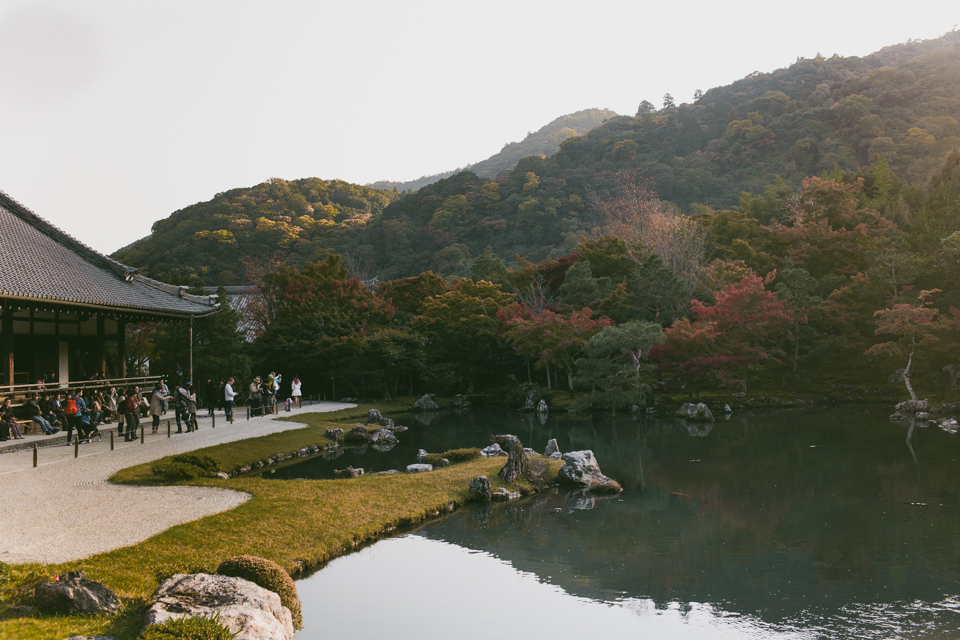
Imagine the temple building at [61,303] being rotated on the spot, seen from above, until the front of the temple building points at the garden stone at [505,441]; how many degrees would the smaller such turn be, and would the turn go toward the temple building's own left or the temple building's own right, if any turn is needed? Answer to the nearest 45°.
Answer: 0° — it already faces it

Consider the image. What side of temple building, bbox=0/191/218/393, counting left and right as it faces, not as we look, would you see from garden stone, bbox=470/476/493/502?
front

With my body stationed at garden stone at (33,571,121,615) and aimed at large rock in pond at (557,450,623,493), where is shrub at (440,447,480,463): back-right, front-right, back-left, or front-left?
front-left

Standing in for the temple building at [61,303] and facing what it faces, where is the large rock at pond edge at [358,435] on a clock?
The large rock at pond edge is roughly at 11 o'clock from the temple building.

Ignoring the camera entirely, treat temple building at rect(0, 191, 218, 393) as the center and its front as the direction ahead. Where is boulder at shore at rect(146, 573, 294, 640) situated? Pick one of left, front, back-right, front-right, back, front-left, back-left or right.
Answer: front-right

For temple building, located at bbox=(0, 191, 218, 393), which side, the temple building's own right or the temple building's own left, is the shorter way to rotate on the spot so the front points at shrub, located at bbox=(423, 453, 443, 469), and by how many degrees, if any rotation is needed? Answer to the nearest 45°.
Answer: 0° — it already faces it

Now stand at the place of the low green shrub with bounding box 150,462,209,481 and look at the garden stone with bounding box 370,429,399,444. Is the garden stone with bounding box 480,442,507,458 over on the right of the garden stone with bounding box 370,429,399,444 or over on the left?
right

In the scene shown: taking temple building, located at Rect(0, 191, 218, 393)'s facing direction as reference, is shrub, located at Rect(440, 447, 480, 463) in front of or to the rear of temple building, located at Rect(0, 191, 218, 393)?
in front

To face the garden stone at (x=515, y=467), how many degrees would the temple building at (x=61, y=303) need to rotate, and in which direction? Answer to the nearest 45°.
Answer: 0° — it already faces it

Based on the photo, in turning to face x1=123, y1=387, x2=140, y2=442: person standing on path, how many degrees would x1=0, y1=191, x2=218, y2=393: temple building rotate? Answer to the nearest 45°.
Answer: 0° — it already faces them

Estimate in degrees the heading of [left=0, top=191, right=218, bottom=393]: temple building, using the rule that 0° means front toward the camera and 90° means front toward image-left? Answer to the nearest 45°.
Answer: approximately 315°

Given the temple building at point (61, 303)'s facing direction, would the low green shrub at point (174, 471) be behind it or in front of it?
in front

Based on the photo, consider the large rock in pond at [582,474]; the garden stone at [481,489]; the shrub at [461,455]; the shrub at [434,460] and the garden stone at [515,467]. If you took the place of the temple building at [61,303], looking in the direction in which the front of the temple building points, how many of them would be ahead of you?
5

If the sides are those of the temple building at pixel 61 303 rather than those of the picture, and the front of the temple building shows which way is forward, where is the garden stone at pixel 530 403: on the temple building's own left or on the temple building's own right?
on the temple building's own left

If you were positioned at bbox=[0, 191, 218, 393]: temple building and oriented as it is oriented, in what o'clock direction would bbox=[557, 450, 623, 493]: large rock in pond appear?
The large rock in pond is roughly at 12 o'clock from the temple building.

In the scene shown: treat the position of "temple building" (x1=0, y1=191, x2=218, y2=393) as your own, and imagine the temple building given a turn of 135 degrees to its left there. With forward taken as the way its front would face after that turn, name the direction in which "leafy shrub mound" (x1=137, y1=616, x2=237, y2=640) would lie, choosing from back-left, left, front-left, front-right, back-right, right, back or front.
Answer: back

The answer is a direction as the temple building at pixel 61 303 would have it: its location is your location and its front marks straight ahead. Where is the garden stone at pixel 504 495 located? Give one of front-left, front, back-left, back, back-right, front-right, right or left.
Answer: front

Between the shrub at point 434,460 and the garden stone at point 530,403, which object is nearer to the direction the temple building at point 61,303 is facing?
the shrub

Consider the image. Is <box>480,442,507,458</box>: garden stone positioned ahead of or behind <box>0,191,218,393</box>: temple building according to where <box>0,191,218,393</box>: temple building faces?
ahead

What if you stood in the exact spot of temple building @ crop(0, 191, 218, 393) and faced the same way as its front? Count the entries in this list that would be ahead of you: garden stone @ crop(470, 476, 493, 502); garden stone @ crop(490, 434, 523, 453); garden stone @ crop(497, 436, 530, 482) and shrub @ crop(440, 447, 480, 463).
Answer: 4
